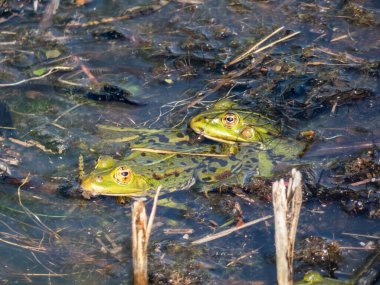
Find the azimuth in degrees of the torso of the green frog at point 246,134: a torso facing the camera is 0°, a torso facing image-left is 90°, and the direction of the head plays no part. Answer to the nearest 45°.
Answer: approximately 90°

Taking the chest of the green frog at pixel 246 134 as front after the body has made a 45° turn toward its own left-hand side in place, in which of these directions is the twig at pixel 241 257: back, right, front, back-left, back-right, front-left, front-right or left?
front-left

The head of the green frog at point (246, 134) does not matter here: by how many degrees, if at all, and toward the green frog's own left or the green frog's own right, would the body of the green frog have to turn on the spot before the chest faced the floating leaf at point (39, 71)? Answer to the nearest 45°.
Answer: approximately 45° to the green frog's own right

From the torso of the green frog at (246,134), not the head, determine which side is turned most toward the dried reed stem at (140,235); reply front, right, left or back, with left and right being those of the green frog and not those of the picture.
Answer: left

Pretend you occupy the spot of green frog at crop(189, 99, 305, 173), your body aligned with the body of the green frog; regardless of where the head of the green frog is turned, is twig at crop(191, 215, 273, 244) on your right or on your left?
on your left

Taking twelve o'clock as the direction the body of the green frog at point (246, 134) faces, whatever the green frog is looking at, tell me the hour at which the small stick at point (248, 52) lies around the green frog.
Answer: The small stick is roughly at 3 o'clock from the green frog.

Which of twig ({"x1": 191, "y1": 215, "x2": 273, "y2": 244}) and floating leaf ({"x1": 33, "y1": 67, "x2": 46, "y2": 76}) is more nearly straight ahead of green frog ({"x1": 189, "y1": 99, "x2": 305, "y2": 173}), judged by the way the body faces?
the floating leaf

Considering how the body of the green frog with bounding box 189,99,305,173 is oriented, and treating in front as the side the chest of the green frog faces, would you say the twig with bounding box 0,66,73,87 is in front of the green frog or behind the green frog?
in front
